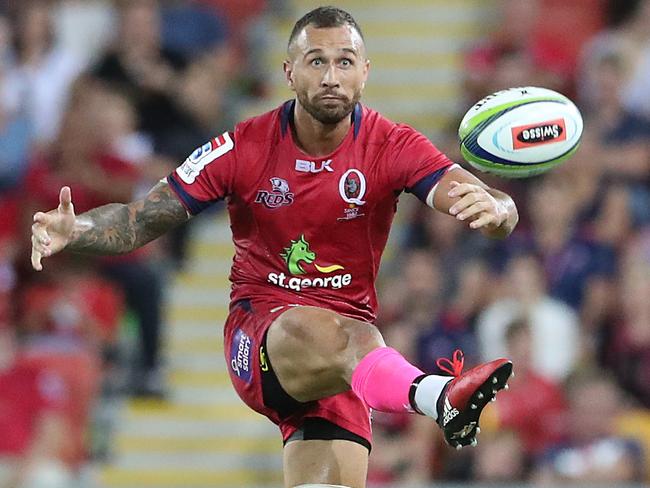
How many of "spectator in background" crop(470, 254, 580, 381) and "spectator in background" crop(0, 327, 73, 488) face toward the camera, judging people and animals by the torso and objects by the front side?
2

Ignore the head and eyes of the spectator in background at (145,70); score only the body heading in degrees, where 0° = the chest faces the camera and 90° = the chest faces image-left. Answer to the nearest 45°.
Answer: approximately 0°

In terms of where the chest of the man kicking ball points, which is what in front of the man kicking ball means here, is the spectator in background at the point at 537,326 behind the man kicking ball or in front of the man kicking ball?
behind

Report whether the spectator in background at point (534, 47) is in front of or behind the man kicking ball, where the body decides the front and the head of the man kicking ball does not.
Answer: behind

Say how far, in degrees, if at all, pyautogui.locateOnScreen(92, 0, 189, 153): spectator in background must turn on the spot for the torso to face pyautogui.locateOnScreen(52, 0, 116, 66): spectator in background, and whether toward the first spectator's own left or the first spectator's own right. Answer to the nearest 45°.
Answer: approximately 135° to the first spectator's own right

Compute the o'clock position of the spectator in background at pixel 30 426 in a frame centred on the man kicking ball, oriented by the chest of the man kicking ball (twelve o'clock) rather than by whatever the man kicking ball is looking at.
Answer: The spectator in background is roughly at 5 o'clock from the man kicking ball.

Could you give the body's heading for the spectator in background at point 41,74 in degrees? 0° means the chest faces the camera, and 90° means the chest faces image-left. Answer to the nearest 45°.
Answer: approximately 0°
